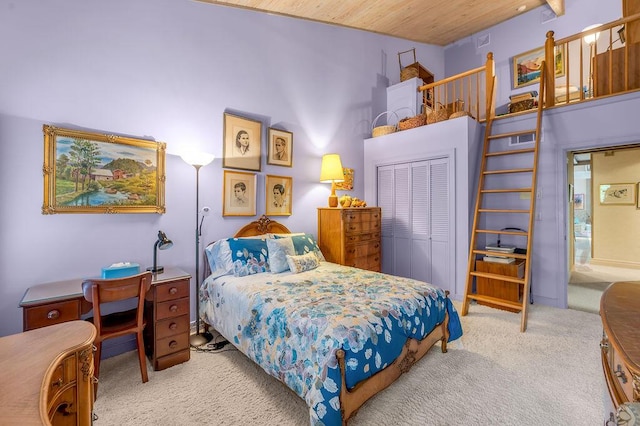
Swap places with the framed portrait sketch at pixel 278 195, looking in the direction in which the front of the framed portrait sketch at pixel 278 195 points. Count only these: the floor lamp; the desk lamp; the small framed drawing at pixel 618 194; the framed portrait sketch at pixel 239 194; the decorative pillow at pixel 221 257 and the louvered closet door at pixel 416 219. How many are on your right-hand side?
4

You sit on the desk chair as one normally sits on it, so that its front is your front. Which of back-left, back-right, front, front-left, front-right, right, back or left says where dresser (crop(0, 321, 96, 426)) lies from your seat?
back

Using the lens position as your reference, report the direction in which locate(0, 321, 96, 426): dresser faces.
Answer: facing the viewer and to the right of the viewer

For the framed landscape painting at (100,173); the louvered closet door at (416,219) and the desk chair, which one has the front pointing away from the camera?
the desk chair

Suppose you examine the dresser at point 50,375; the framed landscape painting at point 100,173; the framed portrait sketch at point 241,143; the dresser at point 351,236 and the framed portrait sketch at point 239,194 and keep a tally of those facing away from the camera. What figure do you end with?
0

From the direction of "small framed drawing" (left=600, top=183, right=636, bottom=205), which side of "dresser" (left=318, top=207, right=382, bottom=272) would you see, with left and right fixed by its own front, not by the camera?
left

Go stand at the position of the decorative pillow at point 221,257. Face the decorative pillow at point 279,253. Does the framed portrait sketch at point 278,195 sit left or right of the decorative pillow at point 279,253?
left

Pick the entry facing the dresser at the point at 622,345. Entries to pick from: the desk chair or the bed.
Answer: the bed

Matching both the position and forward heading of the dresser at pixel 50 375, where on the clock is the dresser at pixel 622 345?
the dresser at pixel 622 345 is roughly at 12 o'clock from the dresser at pixel 50 375.

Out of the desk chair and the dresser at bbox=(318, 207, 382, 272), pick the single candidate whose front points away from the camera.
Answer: the desk chair

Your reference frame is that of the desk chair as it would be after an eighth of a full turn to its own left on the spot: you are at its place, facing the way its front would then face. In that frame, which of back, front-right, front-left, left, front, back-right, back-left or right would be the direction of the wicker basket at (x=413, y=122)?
back-right

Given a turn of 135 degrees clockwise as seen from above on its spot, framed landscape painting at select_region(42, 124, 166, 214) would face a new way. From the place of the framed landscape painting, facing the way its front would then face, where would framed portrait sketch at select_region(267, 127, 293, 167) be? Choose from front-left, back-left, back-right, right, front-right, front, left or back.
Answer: back

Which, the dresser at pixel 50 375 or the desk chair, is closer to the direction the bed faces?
the dresser

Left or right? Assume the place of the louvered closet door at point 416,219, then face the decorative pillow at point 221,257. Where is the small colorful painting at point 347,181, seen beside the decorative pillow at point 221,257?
right
